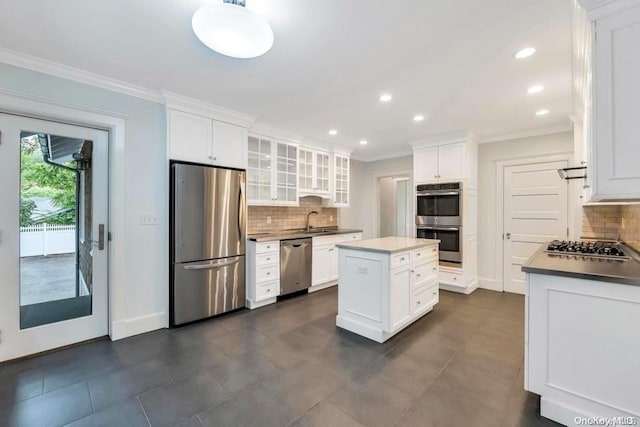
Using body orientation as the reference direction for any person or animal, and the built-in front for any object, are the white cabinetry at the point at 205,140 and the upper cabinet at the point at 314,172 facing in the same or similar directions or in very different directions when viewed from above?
same or similar directions

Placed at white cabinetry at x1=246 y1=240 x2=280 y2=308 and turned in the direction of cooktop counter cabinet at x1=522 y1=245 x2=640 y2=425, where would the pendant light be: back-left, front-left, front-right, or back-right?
front-right

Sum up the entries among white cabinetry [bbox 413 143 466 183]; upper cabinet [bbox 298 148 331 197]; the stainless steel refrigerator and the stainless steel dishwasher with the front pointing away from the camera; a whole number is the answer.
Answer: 0

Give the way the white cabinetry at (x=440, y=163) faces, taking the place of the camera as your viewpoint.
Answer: facing the viewer and to the left of the viewer

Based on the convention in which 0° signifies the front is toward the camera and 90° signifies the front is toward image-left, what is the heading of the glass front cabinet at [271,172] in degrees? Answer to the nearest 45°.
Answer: approximately 315°

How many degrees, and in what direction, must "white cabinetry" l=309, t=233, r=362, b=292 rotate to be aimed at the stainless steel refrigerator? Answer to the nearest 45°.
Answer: approximately 90° to its right

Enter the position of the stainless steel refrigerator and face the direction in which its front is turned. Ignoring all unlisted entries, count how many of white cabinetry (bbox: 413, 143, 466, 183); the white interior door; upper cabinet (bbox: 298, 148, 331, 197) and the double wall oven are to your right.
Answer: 0

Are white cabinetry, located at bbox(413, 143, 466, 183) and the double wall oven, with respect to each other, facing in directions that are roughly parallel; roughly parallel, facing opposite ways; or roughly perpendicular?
roughly parallel

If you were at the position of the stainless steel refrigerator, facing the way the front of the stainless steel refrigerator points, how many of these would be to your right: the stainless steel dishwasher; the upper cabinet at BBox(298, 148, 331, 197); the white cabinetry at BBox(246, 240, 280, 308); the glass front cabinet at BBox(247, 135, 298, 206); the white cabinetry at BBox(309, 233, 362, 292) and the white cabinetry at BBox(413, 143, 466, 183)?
0

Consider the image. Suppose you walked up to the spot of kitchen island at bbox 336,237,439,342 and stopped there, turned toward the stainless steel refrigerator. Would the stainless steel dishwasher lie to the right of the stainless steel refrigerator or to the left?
right

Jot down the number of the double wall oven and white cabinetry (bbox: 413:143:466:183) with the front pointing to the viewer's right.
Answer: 0

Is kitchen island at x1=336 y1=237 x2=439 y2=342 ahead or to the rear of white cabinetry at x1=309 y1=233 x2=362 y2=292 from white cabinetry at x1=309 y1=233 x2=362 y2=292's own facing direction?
ahead

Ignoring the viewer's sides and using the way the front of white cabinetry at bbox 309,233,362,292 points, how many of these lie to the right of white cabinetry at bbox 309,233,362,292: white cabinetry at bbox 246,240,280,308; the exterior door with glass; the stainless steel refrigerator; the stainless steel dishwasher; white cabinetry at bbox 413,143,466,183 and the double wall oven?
4

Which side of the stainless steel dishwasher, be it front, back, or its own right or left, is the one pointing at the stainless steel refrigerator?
right

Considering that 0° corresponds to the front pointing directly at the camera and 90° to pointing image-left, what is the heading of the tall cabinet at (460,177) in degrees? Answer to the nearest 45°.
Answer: approximately 45°

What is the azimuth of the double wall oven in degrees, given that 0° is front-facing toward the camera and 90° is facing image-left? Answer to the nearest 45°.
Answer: approximately 45°

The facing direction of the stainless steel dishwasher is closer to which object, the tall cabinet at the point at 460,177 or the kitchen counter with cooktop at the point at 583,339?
the kitchen counter with cooktop
